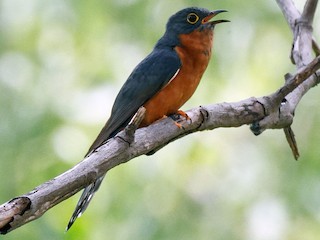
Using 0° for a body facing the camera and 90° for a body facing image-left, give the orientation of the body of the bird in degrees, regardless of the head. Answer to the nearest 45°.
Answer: approximately 270°
